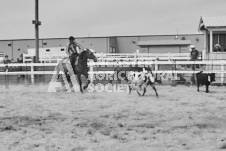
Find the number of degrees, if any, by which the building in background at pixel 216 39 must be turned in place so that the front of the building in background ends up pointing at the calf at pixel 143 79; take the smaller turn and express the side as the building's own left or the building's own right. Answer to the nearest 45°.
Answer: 0° — it already faces it

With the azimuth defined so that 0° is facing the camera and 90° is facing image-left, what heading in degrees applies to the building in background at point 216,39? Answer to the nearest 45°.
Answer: approximately 0°
